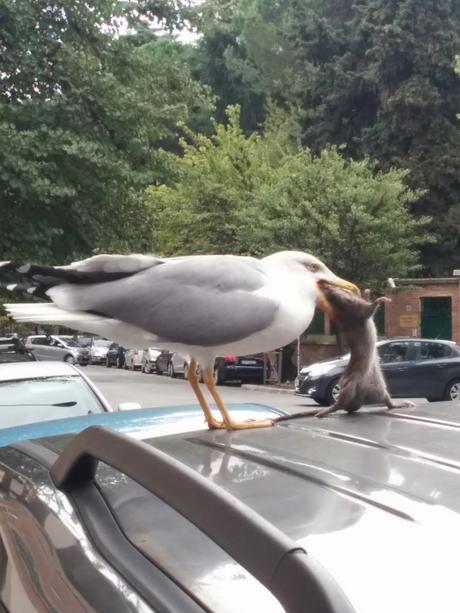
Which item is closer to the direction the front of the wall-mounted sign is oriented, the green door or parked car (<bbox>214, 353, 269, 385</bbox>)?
the parked car

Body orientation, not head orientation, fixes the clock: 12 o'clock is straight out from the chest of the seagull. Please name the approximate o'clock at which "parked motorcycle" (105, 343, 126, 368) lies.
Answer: The parked motorcycle is roughly at 9 o'clock from the seagull.

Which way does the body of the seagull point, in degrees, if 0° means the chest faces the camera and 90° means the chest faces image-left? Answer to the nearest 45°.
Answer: approximately 270°

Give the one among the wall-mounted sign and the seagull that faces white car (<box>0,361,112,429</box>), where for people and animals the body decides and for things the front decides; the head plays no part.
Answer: the wall-mounted sign

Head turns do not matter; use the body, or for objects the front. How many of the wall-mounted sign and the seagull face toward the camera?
1

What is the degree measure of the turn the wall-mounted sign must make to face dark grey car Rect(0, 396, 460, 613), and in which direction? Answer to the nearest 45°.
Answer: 0° — it already faces it

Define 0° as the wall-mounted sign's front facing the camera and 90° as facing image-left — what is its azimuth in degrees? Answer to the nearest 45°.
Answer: approximately 0°

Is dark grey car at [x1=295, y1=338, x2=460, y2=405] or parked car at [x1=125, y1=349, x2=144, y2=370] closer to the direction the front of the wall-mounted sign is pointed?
the dark grey car

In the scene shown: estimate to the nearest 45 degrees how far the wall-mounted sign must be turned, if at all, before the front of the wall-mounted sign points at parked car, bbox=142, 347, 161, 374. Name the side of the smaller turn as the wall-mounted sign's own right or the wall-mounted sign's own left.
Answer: approximately 90° to the wall-mounted sign's own right
